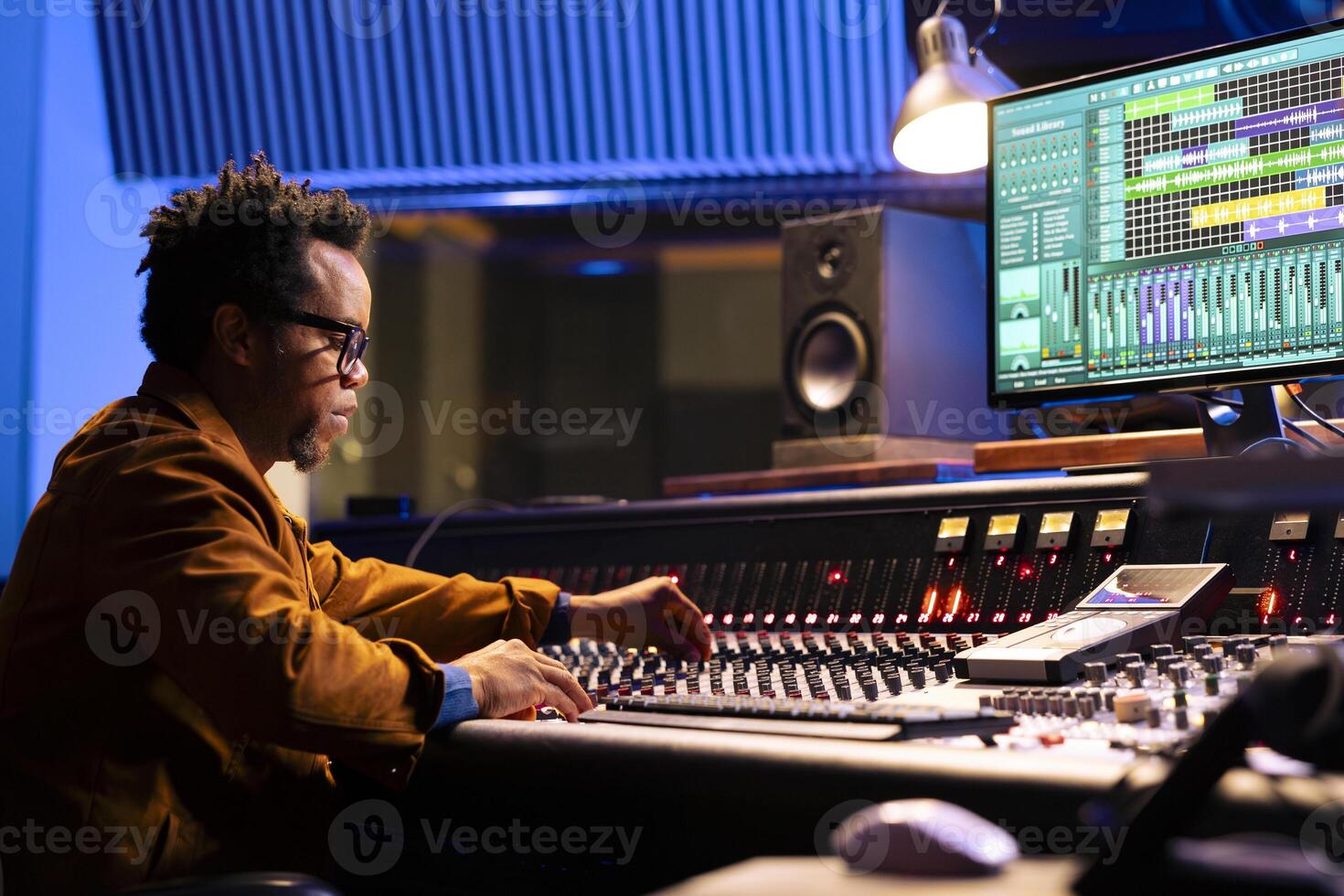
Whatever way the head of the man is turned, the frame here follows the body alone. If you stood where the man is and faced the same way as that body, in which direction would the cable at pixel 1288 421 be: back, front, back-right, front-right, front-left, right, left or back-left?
front

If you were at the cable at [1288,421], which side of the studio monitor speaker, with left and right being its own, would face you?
left

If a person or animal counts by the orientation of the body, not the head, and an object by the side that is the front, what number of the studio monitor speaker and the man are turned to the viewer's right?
1

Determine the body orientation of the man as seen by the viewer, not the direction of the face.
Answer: to the viewer's right

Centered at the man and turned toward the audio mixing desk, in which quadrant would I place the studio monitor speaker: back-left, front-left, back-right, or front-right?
front-left

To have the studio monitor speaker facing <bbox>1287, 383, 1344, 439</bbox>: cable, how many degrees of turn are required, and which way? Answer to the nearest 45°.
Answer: approximately 90° to its left

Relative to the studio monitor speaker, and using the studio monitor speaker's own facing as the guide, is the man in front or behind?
in front

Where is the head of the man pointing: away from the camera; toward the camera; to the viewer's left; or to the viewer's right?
to the viewer's right

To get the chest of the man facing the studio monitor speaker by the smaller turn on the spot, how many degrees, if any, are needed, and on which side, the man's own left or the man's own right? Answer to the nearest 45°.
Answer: approximately 45° to the man's own left

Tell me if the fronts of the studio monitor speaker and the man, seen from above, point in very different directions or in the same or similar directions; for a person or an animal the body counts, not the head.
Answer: very different directions

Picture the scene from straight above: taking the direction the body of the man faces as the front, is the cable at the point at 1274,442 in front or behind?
in front

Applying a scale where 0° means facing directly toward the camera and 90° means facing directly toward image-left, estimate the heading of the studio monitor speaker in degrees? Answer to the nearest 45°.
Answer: approximately 45°

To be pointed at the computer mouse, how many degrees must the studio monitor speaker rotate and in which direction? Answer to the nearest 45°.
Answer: approximately 45° to its left
